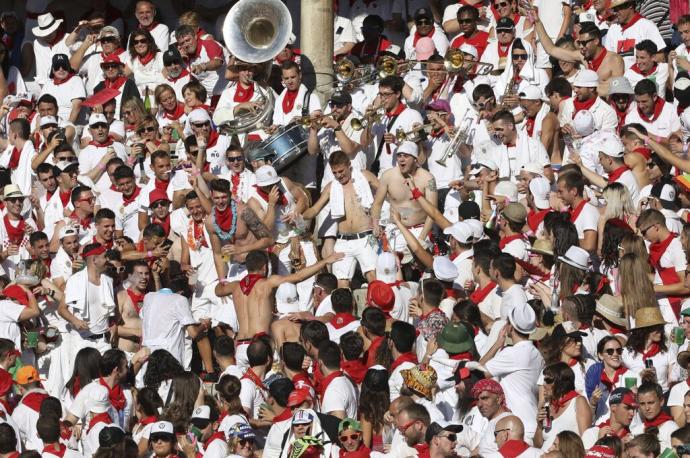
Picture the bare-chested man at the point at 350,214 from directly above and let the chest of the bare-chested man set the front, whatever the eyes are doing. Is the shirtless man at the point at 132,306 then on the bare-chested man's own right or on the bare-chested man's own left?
on the bare-chested man's own right

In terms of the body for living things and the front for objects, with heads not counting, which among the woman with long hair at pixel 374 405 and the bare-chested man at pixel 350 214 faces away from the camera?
the woman with long hair

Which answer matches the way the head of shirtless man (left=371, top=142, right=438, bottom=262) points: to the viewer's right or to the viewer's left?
to the viewer's left

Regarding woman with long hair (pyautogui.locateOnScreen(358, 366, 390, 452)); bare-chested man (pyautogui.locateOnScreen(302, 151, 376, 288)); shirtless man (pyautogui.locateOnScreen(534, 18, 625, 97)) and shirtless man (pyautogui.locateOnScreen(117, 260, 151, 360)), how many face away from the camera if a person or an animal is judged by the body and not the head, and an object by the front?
1

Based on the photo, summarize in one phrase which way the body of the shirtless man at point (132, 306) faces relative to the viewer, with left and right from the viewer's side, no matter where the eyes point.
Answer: facing the viewer and to the right of the viewer

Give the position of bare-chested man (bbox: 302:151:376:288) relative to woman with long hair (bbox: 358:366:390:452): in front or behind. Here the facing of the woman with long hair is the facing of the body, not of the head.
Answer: in front

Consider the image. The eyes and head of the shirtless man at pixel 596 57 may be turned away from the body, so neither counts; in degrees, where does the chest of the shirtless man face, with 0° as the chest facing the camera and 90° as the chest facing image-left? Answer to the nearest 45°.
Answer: approximately 45°

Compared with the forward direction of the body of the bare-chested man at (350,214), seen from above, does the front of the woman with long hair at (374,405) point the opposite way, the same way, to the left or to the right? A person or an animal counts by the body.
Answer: the opposite way

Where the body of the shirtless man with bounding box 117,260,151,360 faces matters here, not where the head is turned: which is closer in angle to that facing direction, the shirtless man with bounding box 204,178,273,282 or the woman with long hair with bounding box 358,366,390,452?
the woman with long hair

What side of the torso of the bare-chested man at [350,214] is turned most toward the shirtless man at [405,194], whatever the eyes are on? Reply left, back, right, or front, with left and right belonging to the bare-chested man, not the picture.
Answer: left

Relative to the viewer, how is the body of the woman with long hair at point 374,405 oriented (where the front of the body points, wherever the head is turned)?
away from the camera

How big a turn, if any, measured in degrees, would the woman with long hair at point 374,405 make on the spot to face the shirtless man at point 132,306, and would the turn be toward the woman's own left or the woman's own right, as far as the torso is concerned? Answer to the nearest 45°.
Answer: approximately 45° to the woman's own left

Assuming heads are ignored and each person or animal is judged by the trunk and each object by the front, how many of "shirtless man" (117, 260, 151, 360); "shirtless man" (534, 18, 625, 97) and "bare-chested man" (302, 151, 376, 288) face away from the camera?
0
